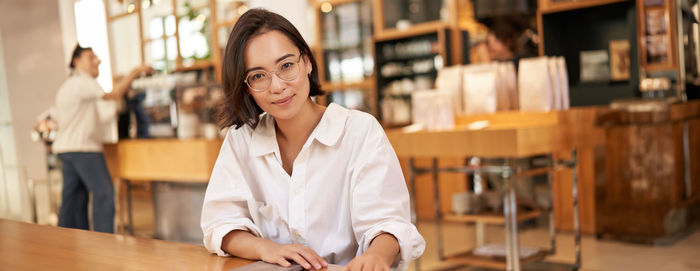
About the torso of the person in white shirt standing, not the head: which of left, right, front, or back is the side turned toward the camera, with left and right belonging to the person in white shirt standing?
right

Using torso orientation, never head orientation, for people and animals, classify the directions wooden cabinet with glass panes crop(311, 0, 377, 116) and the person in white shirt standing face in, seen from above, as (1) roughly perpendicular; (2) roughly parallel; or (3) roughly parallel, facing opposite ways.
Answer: roughly perpendicular

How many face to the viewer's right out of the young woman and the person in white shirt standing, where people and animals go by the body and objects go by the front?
1

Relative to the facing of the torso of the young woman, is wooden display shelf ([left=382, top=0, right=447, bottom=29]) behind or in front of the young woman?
behind

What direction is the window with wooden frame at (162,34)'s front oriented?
toward the camera

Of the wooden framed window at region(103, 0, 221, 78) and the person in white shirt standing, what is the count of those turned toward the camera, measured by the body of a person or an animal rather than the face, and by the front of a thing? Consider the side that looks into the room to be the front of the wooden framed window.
1

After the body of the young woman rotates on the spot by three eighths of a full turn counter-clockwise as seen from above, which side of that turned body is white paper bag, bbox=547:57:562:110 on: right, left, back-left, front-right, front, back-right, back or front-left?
front

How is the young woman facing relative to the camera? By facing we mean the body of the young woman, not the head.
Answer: toward the camera

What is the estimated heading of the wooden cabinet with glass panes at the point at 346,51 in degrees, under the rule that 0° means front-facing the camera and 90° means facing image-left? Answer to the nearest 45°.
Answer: approximately 0°

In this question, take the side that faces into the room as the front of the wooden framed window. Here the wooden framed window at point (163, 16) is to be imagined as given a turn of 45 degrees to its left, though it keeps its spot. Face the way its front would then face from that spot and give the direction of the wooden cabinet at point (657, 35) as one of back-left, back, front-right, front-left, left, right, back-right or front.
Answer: front-left

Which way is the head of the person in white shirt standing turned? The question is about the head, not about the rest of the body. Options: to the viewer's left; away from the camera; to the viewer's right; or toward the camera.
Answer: to the viewer's right

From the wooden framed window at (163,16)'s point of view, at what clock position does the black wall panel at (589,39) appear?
The black wall panel is roughly at 9 o'clock from the wooden framed window.
